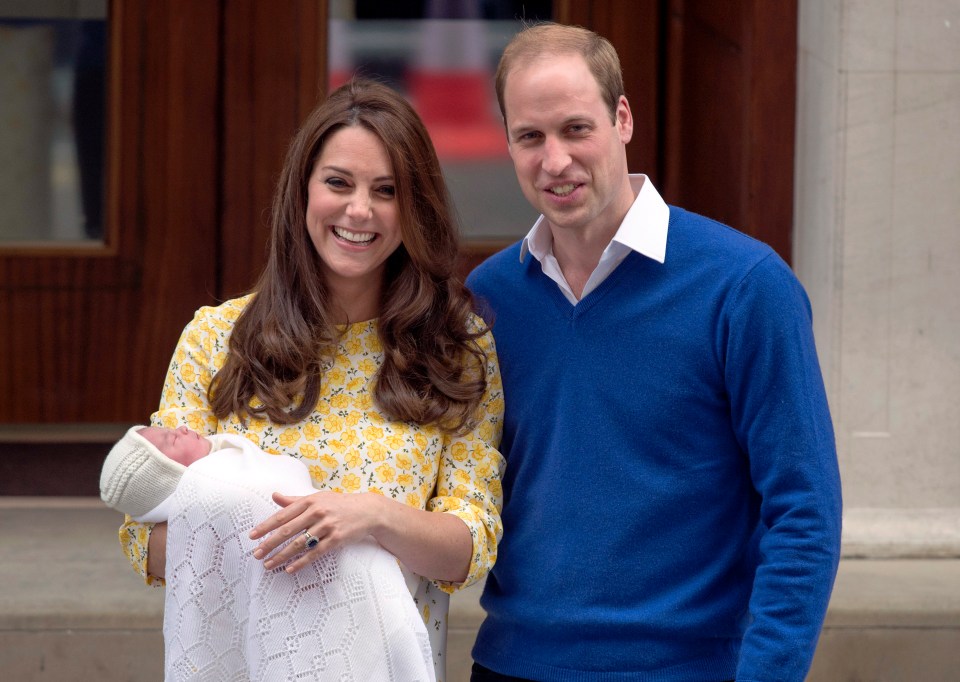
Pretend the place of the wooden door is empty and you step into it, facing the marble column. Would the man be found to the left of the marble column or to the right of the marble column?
right

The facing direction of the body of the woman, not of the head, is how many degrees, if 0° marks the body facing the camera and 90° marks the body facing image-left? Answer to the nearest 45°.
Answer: approximately 0°

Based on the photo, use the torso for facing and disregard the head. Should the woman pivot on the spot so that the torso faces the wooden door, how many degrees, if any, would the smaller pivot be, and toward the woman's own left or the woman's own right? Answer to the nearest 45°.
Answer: approximately 180°

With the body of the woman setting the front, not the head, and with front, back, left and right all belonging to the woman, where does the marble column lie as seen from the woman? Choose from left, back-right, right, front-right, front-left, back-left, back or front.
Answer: back-left
